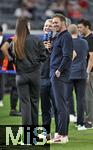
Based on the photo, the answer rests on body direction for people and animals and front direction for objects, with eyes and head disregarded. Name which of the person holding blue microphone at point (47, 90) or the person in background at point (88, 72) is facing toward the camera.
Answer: the person holding blue microphone at point (47, 90)

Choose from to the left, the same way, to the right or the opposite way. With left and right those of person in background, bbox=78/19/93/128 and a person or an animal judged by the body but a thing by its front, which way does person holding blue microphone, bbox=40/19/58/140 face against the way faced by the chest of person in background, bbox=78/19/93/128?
to the left

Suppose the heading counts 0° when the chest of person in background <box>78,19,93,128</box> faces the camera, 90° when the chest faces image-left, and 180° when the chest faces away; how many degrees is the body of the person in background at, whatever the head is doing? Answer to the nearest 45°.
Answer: approximately 90°

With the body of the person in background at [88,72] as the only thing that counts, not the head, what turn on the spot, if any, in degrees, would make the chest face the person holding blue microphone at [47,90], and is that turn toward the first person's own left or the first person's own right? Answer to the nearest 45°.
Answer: approximately 45° to the first person's own left

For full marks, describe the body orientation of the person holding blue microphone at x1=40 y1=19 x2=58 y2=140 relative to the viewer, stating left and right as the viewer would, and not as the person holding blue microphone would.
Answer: facing the viewer

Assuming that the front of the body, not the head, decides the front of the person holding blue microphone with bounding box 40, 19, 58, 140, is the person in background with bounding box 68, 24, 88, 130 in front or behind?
behind

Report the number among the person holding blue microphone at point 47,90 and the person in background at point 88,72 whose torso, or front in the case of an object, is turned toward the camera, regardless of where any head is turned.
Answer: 1
